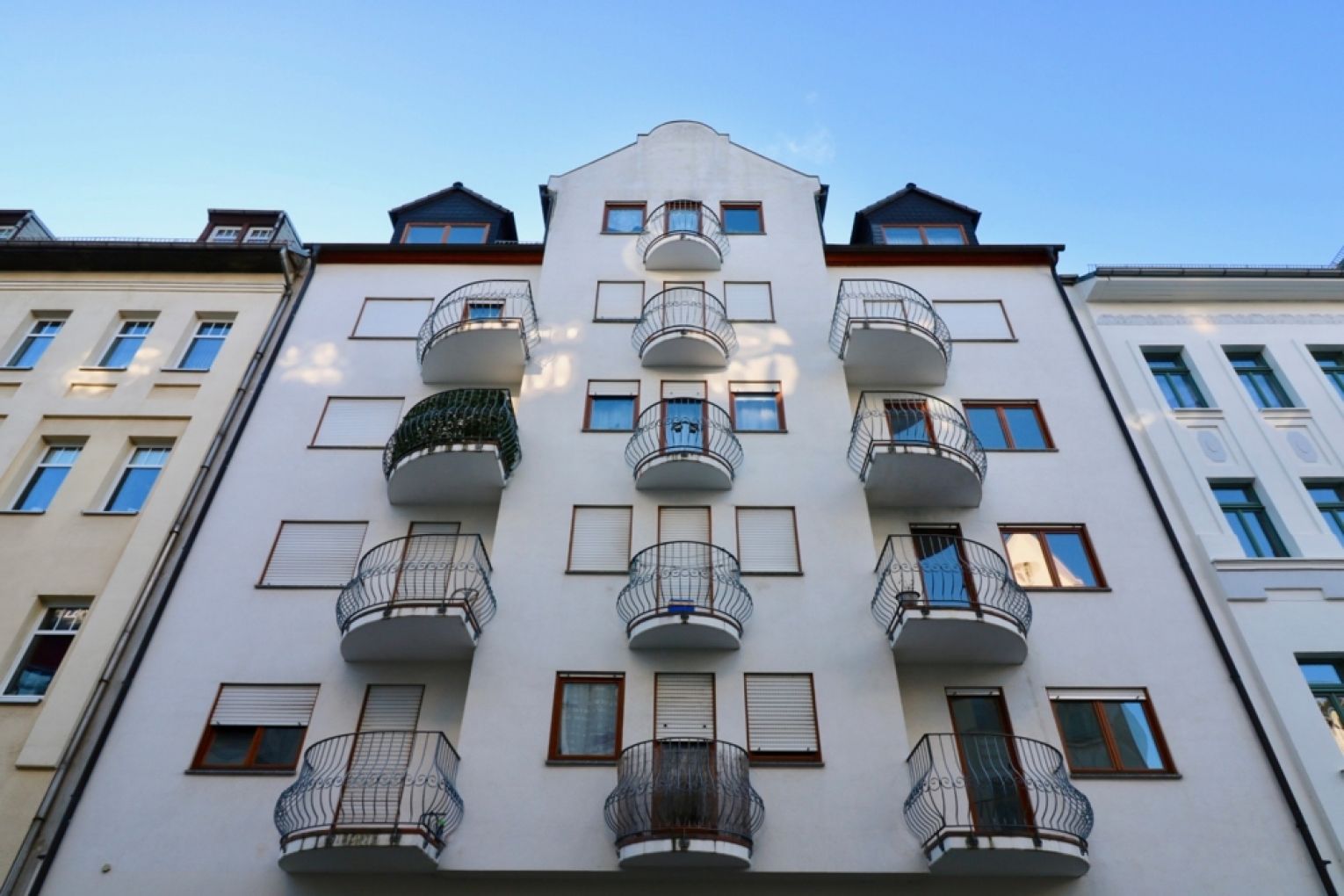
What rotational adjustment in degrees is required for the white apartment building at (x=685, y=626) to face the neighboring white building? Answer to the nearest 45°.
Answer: approximately 90° to its left

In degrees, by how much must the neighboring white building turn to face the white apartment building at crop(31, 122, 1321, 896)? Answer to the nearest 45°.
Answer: approximately 45° to its right

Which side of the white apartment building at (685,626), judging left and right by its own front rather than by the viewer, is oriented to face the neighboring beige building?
right

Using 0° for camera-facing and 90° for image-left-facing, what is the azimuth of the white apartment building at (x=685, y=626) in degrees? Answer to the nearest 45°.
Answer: approximately 0°

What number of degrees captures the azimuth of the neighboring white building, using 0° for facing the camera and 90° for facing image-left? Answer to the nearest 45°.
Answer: approximately 0°

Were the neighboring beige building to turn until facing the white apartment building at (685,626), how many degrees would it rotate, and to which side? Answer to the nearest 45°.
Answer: approximately 45° to its left

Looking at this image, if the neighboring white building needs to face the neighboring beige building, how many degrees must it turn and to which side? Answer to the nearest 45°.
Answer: approximately 45° to its right

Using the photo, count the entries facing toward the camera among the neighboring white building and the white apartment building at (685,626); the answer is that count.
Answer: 2

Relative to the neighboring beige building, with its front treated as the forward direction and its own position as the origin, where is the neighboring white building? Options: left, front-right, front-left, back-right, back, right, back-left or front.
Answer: front-left
